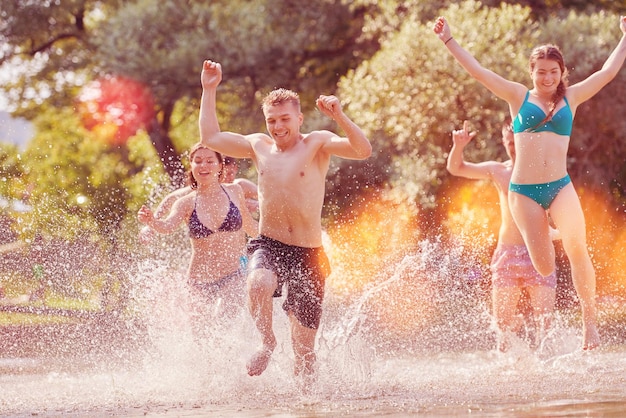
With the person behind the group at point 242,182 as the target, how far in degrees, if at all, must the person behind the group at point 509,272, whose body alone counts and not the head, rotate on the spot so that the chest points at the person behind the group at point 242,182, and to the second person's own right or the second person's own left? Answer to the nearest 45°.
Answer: approximately 90° to the second person's own right

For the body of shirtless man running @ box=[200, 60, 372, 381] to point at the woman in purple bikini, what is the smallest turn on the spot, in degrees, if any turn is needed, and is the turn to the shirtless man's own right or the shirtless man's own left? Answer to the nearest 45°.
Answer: approximately 135° to the shirtless man's own right

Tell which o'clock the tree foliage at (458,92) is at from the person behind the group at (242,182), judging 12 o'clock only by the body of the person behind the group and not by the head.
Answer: The tree foliage is roughly at 7 o'clock from the person behind the group.

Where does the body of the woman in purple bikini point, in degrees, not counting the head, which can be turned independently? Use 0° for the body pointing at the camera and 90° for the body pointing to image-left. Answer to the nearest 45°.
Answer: approximately 0°

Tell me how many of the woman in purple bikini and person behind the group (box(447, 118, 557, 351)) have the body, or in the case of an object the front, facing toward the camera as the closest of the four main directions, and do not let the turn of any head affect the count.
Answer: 2

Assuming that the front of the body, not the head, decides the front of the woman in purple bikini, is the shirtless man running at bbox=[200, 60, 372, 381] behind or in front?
in front

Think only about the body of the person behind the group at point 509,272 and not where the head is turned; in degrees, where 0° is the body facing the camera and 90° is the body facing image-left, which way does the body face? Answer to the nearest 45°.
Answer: approximately 0°

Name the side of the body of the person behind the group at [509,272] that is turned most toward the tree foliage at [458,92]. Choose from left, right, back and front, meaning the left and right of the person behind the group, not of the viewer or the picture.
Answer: back

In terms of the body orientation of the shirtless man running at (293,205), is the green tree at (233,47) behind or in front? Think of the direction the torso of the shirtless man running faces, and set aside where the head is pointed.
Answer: behind
